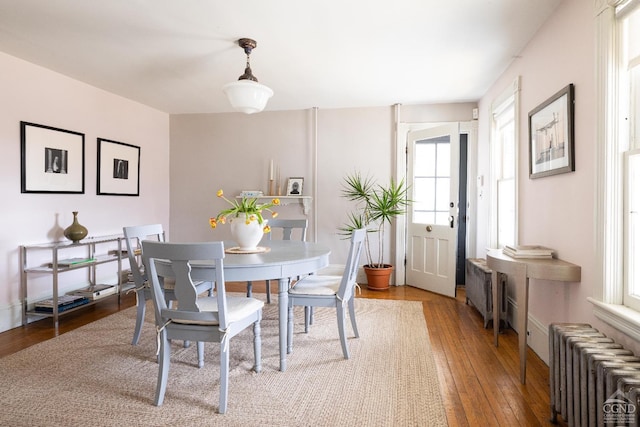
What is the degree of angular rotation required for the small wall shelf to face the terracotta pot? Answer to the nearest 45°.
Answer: approximately 45° to its left

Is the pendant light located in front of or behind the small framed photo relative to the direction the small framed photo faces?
in front

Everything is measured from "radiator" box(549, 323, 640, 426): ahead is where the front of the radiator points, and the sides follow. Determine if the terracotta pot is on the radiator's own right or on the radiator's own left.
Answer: on the radiator's own right

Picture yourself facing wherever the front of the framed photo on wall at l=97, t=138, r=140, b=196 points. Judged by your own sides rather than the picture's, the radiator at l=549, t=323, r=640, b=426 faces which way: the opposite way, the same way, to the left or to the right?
the opposite way

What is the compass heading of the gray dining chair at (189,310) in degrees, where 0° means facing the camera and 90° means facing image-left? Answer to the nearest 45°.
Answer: approximately 225°

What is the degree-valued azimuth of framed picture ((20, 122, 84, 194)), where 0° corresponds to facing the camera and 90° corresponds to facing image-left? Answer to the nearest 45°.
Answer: approximately 315°

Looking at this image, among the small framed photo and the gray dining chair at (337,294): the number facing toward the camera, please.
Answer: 1

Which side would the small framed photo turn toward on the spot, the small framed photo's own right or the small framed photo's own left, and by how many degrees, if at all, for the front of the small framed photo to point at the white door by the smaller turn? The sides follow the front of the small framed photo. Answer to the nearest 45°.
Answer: approximately 90° to the small framed photo's own left

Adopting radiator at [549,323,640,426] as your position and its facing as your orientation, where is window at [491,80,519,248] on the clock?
The window is roughly at 4 o'clock from the radiator.

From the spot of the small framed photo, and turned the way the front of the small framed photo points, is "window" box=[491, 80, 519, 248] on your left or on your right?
on your left

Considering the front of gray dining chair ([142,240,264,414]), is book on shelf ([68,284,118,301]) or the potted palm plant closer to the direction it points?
the potted palm plant

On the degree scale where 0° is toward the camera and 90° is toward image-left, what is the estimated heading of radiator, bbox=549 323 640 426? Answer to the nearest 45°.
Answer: approximately 45°

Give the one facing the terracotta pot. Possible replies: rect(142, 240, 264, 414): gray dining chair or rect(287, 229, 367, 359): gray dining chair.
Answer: rect(142, 240, 264, 414): gray dining chair

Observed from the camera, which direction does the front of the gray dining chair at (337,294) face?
facing to the left of the viewer
